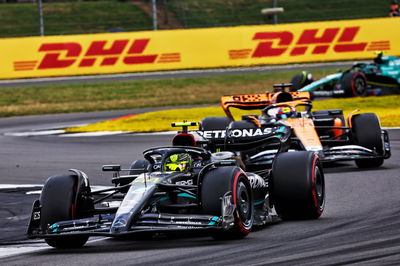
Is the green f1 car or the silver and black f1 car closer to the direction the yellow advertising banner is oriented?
the silver and black f1 car

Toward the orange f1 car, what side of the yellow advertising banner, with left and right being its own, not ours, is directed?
front

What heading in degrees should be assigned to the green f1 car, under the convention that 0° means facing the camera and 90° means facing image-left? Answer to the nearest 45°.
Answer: approximately 45°

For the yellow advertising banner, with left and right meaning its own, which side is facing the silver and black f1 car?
front

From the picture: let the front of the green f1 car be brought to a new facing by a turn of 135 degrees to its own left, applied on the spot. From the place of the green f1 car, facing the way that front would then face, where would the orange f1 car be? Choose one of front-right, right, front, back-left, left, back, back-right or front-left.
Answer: right

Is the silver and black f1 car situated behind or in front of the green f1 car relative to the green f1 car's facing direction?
in front

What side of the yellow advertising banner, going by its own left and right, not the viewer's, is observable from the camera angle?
front

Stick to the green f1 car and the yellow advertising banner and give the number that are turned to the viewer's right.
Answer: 0
